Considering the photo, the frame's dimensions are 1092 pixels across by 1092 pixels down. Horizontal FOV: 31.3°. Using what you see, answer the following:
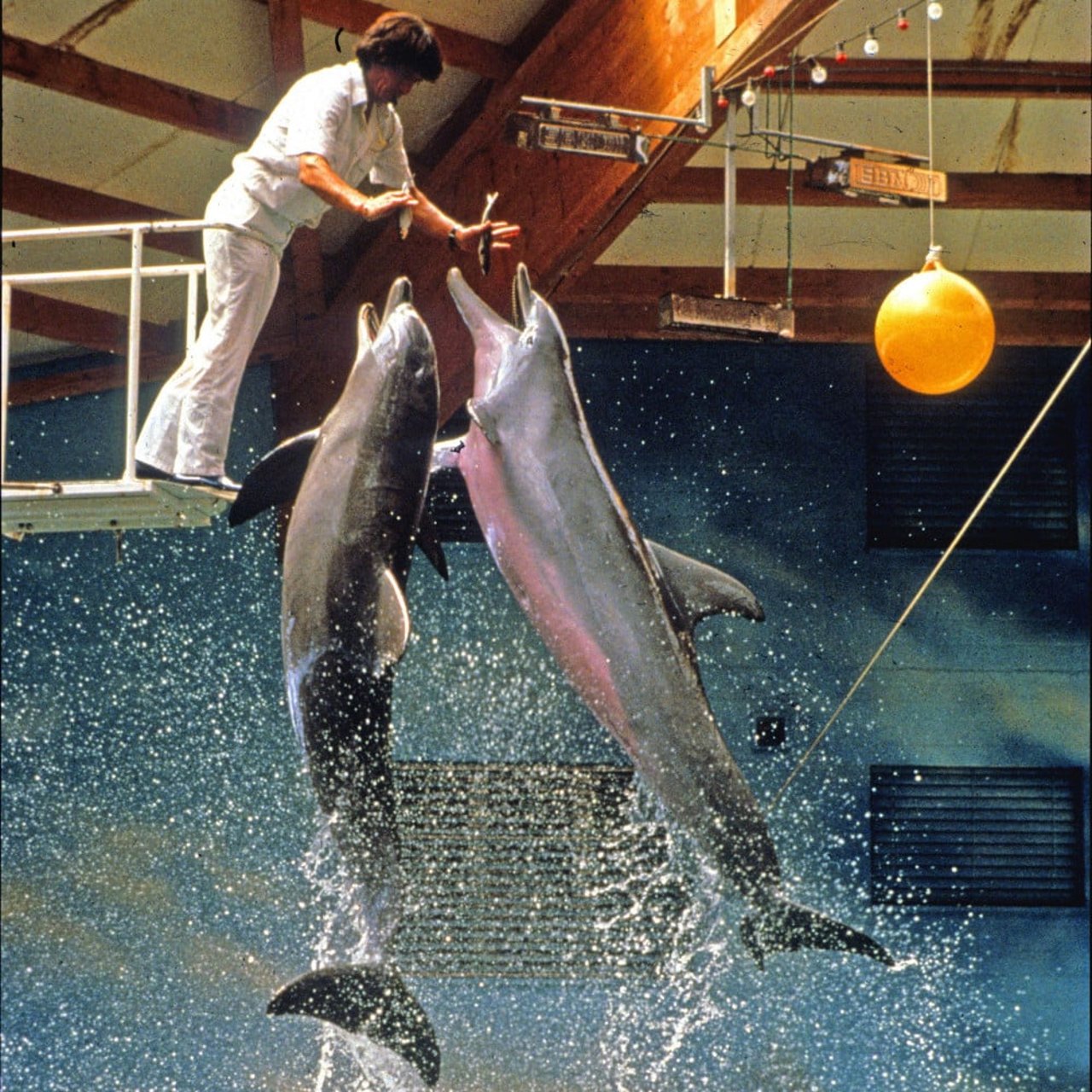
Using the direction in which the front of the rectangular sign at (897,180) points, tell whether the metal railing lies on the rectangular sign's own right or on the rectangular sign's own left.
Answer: on the rectangular sign's own right

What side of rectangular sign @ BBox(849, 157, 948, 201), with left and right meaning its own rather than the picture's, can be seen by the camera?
front

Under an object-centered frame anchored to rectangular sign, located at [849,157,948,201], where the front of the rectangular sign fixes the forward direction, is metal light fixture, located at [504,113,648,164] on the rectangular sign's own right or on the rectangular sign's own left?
on the rectangular sign's own right

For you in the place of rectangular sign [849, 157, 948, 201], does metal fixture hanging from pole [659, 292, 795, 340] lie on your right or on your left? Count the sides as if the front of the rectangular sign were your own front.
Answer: on your right

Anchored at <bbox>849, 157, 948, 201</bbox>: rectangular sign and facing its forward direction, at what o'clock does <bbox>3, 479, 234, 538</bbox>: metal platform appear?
The metal platform is roughly at 2 o'clock from the rectangular sign.

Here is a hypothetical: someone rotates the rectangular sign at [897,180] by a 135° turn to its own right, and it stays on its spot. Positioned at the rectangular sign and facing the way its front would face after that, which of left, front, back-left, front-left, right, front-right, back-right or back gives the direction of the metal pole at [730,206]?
front-left

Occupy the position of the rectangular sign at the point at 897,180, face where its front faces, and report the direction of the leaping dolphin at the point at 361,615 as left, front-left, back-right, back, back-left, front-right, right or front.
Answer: front-right

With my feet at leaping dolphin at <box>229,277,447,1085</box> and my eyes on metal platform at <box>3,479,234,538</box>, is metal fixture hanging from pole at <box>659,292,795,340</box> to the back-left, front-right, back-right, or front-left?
back-right
